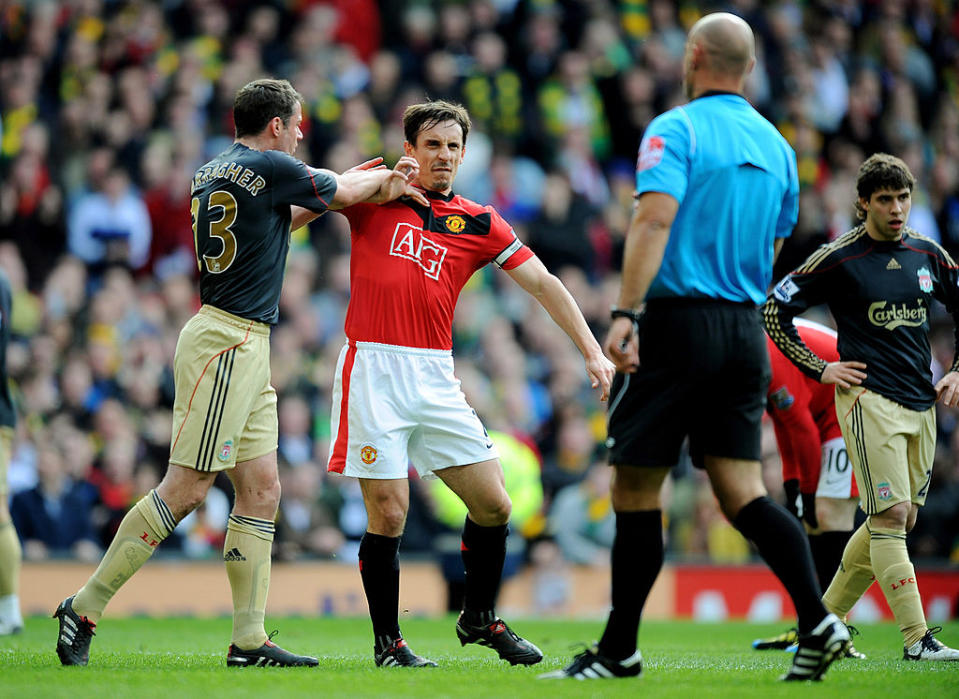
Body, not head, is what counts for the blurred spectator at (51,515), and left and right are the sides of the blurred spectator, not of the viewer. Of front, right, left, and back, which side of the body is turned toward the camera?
front

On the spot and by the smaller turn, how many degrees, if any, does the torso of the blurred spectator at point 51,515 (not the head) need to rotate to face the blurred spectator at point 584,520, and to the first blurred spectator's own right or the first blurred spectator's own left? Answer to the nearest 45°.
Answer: approximately 90° to the first blurred spectator's own left

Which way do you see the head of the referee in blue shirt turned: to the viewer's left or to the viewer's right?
to the viewer's left

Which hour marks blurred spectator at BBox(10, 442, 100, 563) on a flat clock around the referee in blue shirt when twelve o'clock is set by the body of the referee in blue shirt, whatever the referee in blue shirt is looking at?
The blurred spectator is roughly at 12 o'clock from the referee in blue shirt.

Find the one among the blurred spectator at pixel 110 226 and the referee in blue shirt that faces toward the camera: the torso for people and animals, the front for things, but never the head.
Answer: the blurred spectator

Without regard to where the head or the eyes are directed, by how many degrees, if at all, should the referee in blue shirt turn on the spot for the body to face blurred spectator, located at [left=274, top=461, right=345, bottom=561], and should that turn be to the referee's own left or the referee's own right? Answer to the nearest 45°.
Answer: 0° — they already face them

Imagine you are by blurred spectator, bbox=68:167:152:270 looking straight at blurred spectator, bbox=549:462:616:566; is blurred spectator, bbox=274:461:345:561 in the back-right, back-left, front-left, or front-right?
front-right

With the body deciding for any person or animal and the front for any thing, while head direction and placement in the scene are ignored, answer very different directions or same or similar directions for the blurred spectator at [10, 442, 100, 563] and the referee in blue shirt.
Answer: very different directions

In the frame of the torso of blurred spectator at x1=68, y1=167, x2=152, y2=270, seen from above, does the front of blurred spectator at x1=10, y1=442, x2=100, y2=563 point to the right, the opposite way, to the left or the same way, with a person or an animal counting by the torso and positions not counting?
the same way

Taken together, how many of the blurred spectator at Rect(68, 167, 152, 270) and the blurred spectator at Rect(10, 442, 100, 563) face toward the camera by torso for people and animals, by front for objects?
2

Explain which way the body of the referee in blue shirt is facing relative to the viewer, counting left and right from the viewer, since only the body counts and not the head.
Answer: facing away from the viewer and to the left of the viewer

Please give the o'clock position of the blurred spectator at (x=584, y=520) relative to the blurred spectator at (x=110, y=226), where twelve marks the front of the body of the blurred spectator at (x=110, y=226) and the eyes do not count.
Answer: the blurred spectator at (x=584, y=520) is roughly at 10 o'clock from the blurred spectator at (x=110, y=226).

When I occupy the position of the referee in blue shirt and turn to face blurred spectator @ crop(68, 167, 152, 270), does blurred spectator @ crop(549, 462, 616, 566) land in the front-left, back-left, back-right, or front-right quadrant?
front-right

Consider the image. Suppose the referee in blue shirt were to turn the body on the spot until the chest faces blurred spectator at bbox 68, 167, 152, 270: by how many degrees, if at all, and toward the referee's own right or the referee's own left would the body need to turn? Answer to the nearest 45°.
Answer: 0° — they already face them

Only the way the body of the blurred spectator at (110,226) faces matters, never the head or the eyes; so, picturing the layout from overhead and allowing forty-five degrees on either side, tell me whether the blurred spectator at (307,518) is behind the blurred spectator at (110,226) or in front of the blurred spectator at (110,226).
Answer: in front

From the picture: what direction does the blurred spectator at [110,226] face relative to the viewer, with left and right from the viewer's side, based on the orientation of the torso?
facing the viewer

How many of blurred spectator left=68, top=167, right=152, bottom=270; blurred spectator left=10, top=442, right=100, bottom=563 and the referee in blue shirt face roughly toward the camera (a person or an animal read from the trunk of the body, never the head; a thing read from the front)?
2

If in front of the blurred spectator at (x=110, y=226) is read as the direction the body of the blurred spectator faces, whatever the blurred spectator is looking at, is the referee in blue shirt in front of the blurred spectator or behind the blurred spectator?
in front
